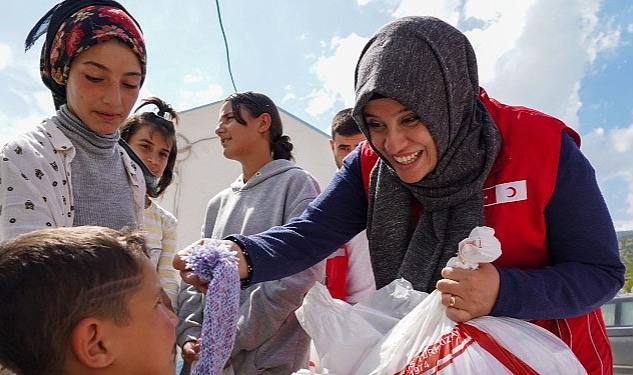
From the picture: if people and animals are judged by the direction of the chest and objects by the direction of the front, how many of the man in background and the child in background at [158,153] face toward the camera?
2

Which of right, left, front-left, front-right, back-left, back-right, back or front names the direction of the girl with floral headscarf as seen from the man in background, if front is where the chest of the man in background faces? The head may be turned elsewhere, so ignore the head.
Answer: front-right

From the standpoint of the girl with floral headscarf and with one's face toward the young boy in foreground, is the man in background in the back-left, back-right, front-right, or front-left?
back-left

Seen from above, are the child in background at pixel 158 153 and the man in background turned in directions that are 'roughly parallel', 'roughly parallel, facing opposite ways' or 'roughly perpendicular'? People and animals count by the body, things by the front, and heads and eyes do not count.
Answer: roughly parallel

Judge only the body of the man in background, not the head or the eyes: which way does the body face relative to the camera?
toward the camera

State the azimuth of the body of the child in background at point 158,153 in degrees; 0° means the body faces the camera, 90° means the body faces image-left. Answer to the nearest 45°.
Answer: approximately 0°

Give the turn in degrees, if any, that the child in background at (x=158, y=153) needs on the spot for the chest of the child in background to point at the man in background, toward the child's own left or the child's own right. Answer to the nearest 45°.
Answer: approximately 45° to the child's own left

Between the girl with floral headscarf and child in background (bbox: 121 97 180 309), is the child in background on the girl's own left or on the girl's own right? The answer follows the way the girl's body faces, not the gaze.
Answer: on the girl's own left

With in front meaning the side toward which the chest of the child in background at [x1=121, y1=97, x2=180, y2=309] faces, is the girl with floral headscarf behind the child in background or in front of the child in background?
in front

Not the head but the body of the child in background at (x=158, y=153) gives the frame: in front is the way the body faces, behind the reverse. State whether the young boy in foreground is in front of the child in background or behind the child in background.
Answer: in front

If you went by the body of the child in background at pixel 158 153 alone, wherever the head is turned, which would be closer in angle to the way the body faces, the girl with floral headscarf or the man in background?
the girl with floral headscarf

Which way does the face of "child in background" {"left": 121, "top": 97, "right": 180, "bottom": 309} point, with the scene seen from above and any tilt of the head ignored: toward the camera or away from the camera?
toward the camera
